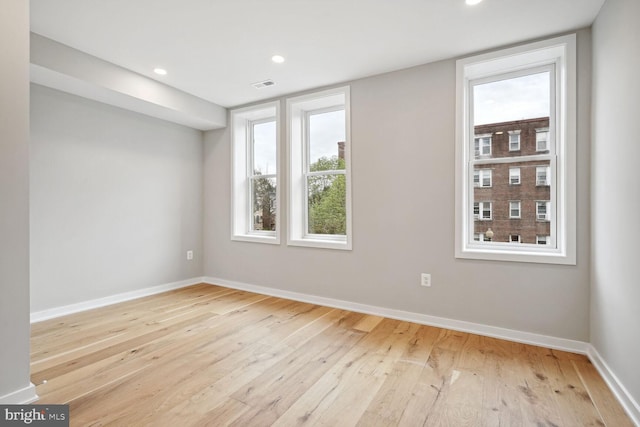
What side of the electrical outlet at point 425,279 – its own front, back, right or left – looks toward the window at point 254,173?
right

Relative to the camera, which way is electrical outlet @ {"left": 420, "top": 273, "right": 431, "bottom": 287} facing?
toward the camera

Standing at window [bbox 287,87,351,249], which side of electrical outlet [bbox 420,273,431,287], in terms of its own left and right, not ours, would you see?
right
